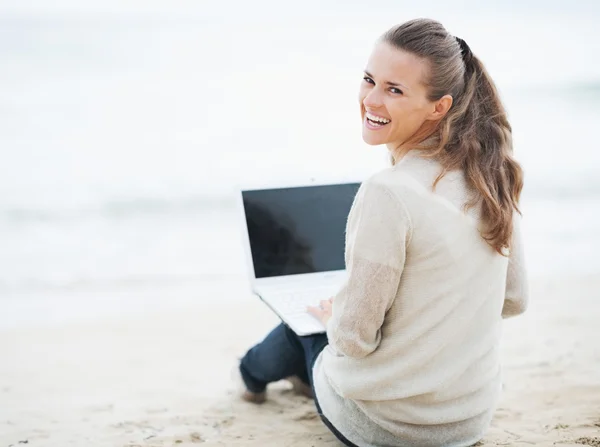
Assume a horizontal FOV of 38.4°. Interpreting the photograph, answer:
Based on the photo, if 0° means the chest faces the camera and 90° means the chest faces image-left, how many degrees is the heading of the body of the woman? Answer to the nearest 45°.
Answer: approximately 135°
